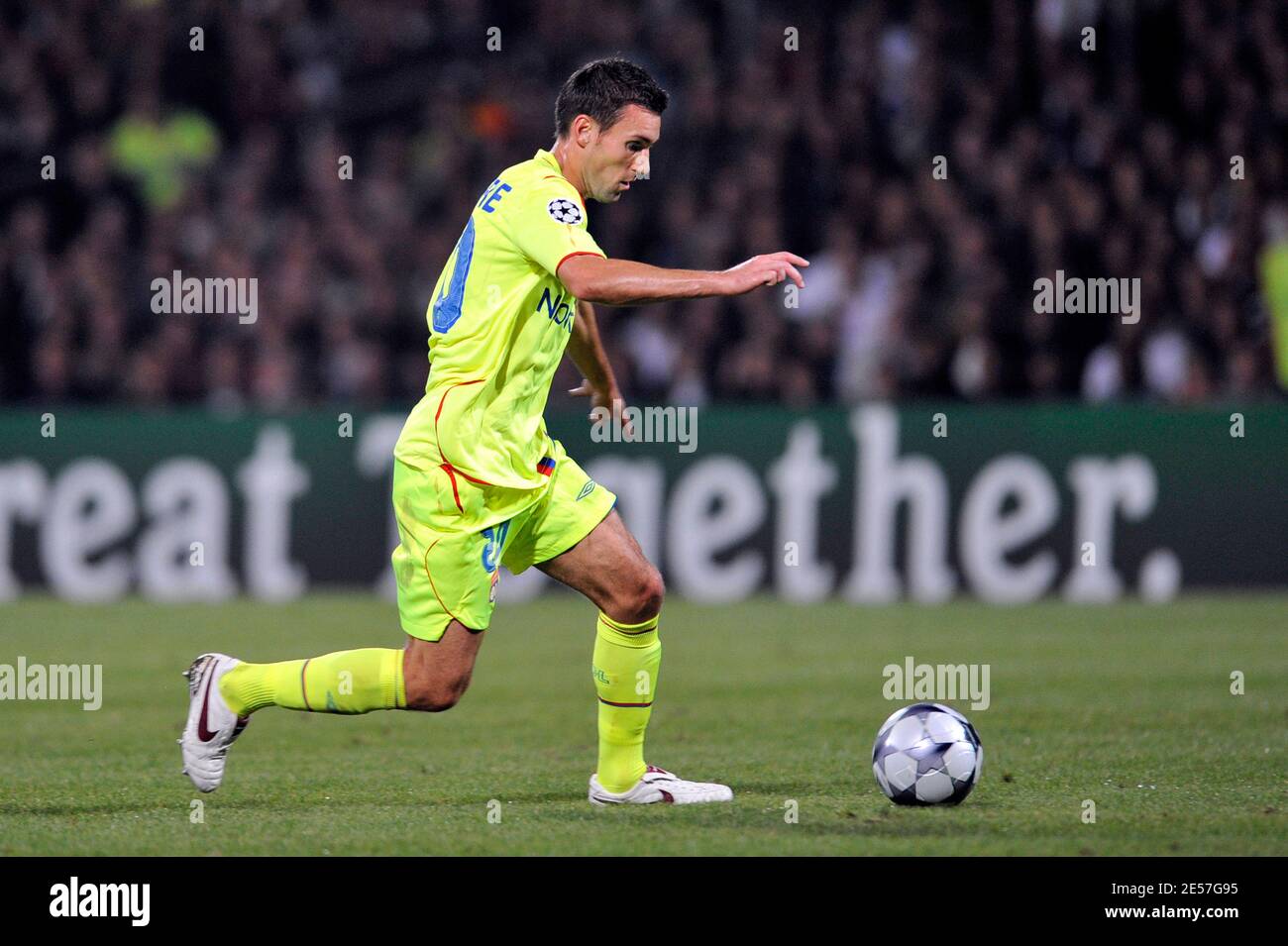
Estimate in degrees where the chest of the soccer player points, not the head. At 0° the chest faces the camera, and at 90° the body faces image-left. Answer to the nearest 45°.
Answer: approximately 270°

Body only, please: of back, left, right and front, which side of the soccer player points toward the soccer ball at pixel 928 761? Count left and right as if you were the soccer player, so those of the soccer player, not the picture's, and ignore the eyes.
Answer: front
